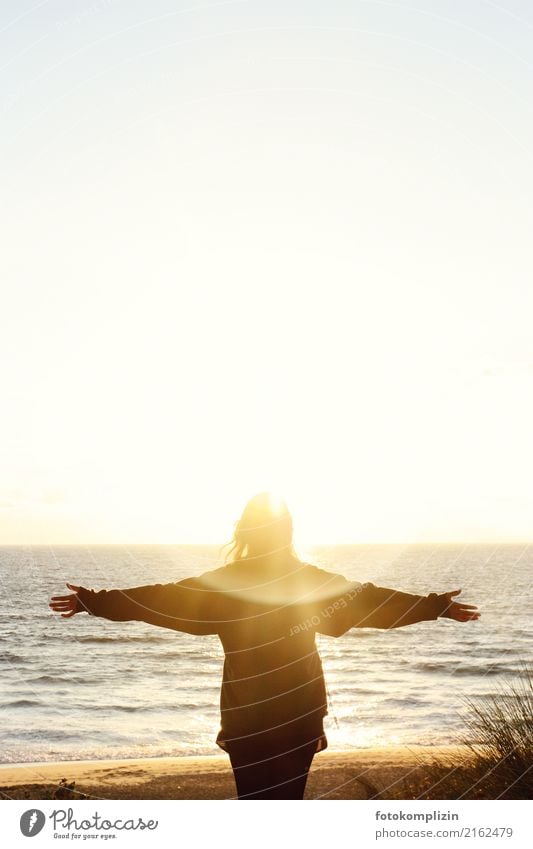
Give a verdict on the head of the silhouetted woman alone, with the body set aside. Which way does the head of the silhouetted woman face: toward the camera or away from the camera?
away from the camera

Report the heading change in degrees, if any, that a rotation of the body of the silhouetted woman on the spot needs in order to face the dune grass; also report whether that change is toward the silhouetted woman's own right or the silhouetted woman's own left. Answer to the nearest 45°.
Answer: approximately 45° to the silhouetted woman's own right

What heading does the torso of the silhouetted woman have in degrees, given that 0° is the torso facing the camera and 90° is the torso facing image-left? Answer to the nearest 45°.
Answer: approximately 180°
